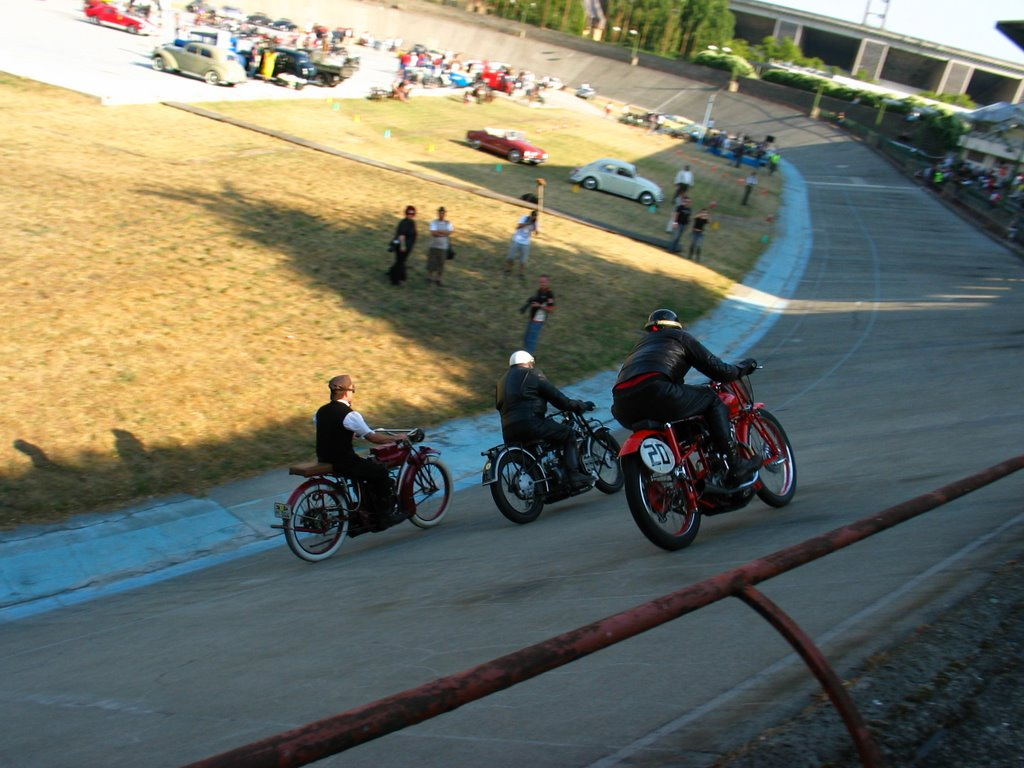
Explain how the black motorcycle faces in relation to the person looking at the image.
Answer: facing away from the viewer and to the right of the viewer

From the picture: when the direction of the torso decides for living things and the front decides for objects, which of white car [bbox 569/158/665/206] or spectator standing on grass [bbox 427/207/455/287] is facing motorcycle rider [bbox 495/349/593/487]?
the spectator standing on grass

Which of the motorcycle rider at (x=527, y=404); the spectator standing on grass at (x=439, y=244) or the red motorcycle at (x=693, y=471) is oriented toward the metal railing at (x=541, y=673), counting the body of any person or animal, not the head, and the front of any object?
the spectator standing on grass

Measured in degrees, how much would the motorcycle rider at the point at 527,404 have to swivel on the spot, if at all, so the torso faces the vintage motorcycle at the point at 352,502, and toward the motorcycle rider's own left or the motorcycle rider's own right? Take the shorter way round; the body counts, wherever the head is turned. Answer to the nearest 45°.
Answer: approximately 180°

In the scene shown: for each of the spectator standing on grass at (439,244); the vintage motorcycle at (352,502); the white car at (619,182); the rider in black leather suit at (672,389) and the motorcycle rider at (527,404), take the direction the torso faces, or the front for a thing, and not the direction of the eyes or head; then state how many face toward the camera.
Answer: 1

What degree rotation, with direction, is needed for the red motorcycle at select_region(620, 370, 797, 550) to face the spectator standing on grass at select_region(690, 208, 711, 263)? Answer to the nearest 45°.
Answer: approximately 45° to its left

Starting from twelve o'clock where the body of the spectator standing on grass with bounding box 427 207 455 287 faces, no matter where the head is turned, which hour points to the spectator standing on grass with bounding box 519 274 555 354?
the spectator standing on grass with bounding box 519 274 555 354 is roughly at 11 o'clock from the spectator standing on grass with bounding box 427 207 455 287.

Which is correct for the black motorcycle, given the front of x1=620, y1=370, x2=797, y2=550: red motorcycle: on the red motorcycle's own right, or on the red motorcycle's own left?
on the red motorcycle's own left

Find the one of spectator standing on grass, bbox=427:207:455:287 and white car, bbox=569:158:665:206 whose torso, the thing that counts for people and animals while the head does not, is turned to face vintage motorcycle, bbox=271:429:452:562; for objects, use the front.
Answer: the spectator standing on grass

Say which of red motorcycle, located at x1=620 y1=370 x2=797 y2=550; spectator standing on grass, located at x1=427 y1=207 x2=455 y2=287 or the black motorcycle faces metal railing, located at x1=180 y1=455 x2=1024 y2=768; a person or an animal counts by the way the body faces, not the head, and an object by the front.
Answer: the spectator standing on grass

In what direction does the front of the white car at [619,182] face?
to the viewer's right

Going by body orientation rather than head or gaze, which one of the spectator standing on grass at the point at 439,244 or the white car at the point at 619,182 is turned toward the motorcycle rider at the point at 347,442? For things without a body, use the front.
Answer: the spectator standing on grass

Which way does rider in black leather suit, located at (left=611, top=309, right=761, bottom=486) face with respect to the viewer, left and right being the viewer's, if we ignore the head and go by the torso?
facing away from the viewer and to the right of the viewer

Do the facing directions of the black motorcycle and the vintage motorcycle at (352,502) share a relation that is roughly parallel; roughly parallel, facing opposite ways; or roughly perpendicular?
roughly parallel

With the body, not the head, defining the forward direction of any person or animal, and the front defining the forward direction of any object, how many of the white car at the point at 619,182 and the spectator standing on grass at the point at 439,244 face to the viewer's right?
1

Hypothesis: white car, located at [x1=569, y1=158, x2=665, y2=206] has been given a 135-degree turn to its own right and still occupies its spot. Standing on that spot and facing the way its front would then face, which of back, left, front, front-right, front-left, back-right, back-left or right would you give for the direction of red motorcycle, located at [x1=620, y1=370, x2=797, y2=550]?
front-left

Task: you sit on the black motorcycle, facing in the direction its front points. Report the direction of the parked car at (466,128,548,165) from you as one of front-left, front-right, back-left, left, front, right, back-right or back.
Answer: front-left

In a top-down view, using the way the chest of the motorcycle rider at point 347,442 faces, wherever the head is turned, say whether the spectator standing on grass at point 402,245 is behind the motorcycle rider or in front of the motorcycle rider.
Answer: in front
